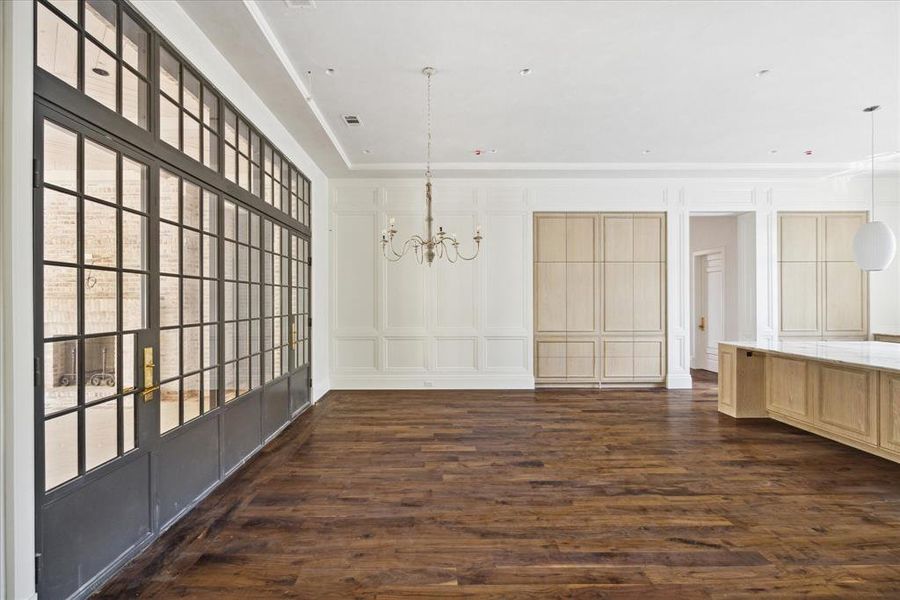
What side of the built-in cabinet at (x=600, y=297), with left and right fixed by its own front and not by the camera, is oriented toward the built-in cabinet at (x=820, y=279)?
left

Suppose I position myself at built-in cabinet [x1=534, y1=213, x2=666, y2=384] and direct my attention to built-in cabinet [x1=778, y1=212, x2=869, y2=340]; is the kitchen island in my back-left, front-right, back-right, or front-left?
front-right

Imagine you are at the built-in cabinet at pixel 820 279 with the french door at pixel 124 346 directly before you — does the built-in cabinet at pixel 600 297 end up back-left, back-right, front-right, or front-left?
front-right

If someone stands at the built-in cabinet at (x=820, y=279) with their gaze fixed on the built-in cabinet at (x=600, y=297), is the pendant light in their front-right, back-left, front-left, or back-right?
front-left

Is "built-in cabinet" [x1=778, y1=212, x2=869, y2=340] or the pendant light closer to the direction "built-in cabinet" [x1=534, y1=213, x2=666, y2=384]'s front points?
the pendant light

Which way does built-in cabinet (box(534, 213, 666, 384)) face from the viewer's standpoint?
toward the camera

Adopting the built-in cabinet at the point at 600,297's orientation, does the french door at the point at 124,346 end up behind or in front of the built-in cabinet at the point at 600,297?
in front
